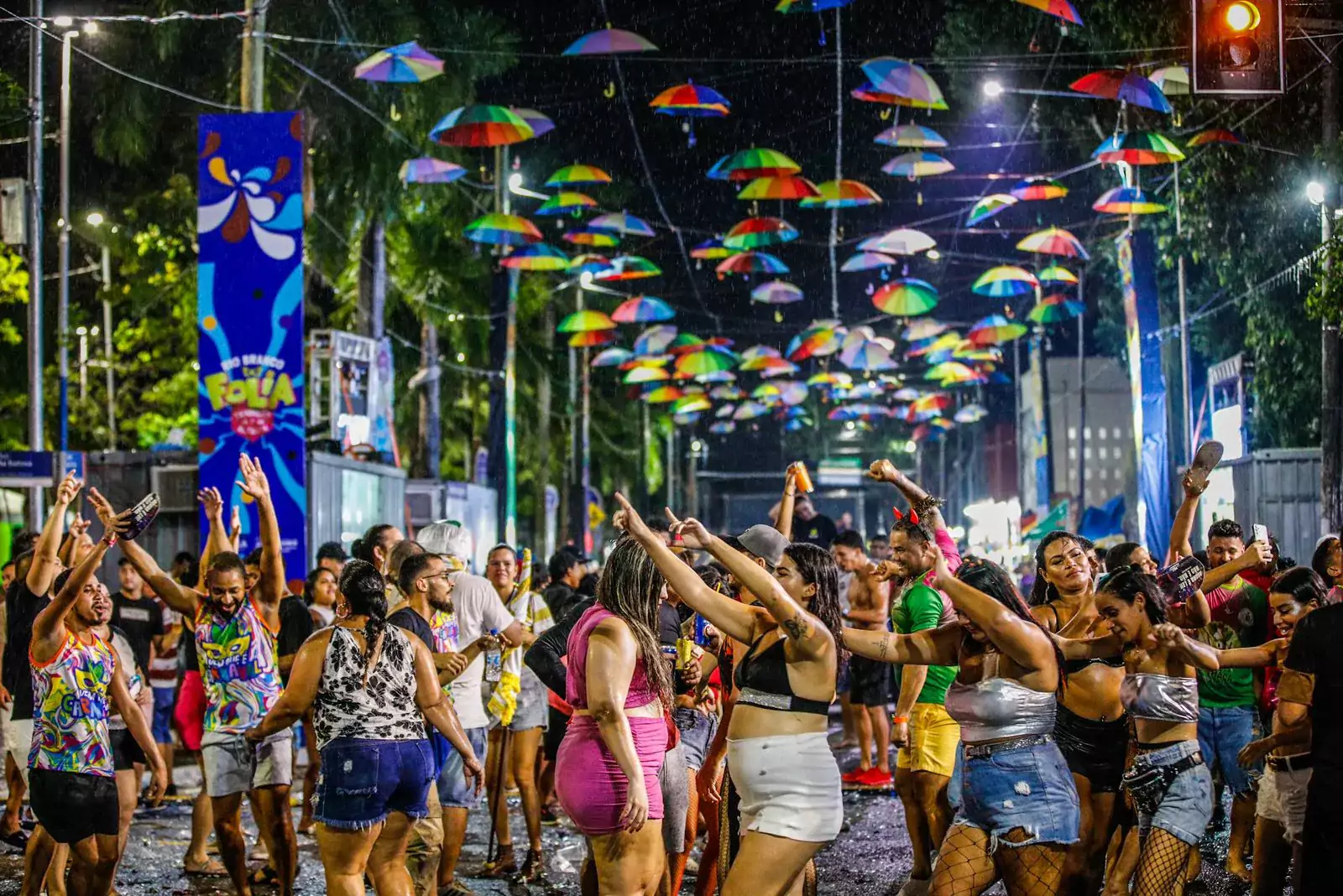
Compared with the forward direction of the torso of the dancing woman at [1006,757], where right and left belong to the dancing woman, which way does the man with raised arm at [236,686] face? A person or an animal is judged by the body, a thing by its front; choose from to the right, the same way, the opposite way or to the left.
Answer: to the left

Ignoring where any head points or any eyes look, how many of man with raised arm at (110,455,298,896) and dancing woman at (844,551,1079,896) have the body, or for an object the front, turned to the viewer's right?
0

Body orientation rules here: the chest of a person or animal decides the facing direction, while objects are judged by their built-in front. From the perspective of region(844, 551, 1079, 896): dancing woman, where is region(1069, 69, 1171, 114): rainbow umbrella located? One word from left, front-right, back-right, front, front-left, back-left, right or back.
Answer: back-right

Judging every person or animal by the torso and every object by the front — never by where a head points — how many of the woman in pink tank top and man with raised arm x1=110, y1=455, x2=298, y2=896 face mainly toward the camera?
1

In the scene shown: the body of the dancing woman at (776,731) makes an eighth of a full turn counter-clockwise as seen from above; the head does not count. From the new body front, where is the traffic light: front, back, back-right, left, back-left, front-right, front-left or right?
back-left

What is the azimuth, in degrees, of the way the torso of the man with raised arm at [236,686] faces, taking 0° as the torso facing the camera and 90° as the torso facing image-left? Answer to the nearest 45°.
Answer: approximately 0°

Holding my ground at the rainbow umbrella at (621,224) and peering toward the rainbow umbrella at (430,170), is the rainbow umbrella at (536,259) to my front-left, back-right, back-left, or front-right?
front-right
